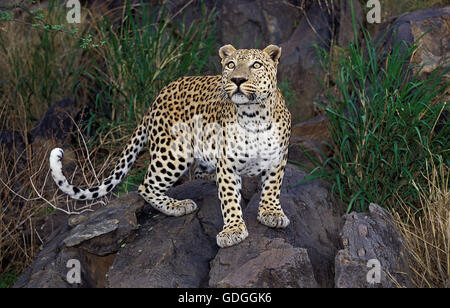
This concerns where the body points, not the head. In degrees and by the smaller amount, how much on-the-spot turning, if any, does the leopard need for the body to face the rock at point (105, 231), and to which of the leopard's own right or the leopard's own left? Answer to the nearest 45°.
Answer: approximately 135° to the leopard's own right

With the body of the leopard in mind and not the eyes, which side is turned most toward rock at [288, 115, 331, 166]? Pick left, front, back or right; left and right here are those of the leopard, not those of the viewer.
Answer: left

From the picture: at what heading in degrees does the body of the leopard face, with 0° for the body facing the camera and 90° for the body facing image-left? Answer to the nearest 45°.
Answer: approximately 315°

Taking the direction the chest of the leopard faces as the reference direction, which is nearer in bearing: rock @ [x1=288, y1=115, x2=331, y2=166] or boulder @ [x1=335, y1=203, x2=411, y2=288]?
the boulder

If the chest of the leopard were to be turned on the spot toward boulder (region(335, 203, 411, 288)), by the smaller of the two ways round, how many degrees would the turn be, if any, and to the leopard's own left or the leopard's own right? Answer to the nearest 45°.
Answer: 0° — it already faces it

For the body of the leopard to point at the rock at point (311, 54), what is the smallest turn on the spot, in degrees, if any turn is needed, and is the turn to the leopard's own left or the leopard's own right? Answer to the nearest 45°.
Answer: approximately 90° to the leopard's own left
